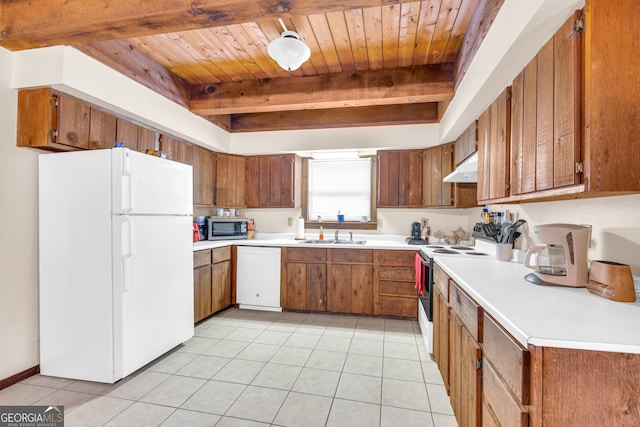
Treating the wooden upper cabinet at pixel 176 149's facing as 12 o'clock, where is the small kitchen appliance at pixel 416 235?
The small kitchen appliance is roughly at 11 o'clock from the wooden upper cabinet.

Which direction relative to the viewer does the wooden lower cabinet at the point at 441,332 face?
to the viewer's left

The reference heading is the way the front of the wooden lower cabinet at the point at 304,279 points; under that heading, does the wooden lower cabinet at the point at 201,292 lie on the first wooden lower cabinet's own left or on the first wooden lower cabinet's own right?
on the first wooden lower cabinet's own right

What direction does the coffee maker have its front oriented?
to the viewer's left
